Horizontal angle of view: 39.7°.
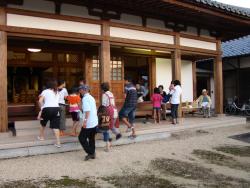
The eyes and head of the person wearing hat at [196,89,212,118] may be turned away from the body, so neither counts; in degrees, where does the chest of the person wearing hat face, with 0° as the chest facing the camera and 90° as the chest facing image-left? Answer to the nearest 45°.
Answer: approximately 0°

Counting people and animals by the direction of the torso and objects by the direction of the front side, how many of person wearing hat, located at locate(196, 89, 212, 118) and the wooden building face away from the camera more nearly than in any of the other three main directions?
0

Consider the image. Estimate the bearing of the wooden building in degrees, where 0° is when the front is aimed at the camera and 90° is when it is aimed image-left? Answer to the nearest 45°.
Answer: approximately 315°

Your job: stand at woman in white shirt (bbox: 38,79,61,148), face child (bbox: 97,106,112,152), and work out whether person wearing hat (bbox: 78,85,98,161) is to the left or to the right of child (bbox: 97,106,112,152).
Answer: right

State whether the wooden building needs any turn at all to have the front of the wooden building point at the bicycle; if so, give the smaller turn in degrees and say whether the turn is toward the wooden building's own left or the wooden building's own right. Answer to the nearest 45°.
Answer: approximately 90° to the wooden building's own left

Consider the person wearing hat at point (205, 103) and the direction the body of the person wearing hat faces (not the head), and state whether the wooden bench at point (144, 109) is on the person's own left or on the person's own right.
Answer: on the person's own right
